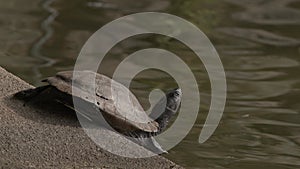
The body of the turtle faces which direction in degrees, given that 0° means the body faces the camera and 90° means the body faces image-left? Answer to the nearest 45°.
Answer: approximately 270°
